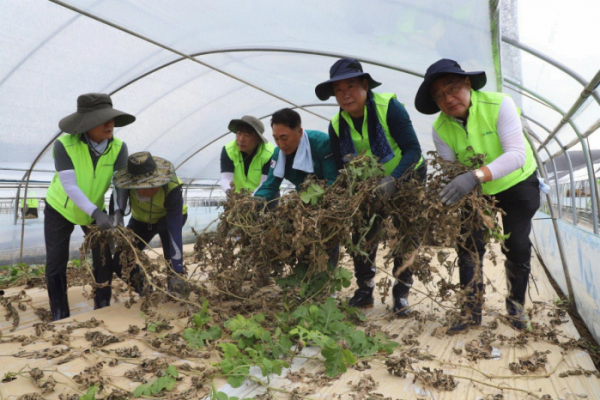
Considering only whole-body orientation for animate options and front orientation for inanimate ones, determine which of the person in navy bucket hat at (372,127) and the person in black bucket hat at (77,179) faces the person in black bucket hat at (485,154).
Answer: the person in black bucket hat at (77,179)

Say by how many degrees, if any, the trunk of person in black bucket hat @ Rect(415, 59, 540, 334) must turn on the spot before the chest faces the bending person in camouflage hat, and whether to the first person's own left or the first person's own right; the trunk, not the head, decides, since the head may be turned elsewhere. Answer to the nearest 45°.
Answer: approximately 45° to the first person's own right

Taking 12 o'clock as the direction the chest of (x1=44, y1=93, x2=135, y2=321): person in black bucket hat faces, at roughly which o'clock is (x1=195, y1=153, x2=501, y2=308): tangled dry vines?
The tangled dry vines is roughly at 12 o'clock from the person in black bucket hat.

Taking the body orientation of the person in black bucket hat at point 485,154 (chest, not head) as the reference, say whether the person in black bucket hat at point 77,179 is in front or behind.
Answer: in front

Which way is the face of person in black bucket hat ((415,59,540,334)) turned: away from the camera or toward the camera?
toward the camera

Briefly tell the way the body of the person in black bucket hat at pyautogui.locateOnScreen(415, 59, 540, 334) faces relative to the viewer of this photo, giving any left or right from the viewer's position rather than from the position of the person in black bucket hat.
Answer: facing the viewer and to the left of the viewer

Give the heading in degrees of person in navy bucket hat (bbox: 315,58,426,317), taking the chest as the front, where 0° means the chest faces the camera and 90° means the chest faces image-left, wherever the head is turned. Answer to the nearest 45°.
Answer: approximately 45°

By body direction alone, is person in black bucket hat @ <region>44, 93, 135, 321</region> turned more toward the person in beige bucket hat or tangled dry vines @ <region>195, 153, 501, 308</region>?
the tangled dry vines

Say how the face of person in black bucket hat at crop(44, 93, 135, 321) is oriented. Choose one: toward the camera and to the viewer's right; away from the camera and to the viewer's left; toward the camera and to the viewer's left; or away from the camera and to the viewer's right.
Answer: toward the camera and to the viewer's right

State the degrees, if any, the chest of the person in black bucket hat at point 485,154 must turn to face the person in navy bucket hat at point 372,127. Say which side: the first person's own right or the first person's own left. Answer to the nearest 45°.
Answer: approximately 45° to the first person's own right

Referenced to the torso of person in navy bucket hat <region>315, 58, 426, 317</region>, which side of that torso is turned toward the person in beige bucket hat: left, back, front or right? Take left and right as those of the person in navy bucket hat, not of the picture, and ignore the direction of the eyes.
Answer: right

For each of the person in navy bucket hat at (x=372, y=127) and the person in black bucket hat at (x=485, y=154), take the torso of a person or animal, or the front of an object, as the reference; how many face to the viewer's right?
0

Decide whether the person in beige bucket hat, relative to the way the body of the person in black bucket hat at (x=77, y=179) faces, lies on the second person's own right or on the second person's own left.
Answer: on the second person's own left

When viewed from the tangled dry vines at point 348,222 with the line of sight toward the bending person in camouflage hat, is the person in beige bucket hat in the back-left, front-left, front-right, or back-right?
front-right

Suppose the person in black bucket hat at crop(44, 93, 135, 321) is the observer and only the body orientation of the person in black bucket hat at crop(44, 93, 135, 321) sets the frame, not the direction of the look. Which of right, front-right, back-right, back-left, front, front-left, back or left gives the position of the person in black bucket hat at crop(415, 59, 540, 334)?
front
